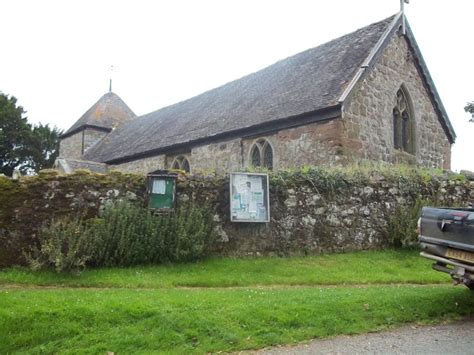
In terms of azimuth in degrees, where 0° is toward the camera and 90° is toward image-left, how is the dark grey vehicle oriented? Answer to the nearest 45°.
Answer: approximately 225°

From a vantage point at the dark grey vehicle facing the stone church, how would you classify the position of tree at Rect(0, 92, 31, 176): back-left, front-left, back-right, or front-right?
front-left

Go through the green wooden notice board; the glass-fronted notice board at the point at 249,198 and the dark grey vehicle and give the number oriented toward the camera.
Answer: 2

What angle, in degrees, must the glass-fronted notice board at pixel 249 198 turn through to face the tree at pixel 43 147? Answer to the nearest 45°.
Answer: approximately 135° to its right

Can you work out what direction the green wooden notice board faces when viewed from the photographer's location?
facing the viewer

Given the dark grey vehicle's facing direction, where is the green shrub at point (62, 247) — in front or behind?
behind

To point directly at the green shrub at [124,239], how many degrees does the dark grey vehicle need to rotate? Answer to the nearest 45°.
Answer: approximately 135° to its left

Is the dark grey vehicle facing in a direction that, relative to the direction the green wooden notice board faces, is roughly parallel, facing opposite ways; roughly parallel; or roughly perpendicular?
roughly perpendicular

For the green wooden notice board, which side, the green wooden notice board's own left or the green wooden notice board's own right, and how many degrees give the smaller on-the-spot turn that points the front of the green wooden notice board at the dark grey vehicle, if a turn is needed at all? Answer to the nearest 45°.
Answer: approximately 45° to the green wooden notice board's own left

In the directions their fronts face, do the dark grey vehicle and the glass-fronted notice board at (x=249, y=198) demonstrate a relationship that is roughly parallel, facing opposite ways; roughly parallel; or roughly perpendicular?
roughly perpendicular

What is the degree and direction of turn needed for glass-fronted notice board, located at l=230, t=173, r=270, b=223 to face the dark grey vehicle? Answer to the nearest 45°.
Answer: approximately 45° to its left

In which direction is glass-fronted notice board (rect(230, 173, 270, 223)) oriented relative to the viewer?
toward the camera
